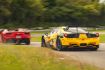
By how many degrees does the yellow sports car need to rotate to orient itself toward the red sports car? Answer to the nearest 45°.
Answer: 0° — it already faces it

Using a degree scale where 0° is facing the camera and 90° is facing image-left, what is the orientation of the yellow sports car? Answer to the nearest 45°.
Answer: approximately 135°
